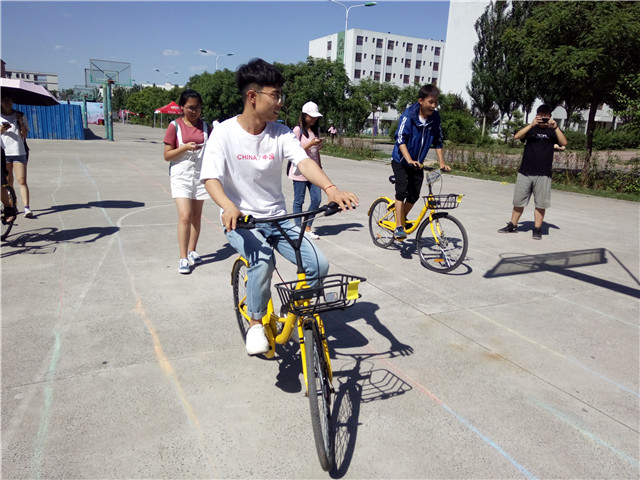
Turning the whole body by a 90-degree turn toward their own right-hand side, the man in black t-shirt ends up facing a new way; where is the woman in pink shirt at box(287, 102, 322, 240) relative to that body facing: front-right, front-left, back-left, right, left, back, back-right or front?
front-left

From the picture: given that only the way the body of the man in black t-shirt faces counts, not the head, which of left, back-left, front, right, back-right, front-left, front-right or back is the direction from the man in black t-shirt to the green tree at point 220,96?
back-right

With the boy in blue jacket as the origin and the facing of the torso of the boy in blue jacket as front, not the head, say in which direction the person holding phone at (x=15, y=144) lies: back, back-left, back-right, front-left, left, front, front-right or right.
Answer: back-right

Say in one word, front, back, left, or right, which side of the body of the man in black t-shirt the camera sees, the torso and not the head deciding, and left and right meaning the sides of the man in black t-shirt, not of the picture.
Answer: front

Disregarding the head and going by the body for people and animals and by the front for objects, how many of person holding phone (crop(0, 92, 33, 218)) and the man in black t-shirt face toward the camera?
2

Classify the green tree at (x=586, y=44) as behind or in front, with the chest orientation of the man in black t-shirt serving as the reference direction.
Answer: behind

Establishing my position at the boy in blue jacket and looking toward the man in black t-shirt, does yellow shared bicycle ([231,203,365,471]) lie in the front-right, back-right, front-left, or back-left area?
back-right

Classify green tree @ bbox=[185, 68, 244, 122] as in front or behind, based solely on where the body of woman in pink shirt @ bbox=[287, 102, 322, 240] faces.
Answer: behind

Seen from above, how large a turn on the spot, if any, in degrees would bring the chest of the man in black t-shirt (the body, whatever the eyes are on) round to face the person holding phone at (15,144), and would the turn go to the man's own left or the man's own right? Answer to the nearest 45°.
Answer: approximately 45° to the man's own right

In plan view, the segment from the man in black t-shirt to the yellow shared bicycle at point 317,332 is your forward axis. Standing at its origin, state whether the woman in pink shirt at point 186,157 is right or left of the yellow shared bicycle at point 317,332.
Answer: right

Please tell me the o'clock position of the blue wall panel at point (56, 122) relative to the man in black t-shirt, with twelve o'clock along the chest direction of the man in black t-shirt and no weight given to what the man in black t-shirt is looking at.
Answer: The blue wall panel is roughly at 4 o'clock from the man in black t-shirt.

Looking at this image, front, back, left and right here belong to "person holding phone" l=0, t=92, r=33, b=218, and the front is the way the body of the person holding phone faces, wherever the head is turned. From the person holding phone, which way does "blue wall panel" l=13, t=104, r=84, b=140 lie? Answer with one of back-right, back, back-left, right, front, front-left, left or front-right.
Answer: back

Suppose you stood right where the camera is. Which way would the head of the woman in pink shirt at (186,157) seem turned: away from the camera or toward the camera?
toward the camera

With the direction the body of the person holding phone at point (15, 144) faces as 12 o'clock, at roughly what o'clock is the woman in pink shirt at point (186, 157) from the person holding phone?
The woman in pink shirt is roughly at 11 o'clock from the person holding phone.

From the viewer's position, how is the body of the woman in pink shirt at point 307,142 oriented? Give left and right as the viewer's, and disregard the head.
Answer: facing the viewer and to the right of the viewer

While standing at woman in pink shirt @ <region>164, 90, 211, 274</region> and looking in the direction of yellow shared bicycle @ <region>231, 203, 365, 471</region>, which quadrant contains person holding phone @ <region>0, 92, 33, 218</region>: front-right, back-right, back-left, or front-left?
back-right

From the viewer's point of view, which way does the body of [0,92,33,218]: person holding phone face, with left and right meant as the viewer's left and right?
facing the viewer
